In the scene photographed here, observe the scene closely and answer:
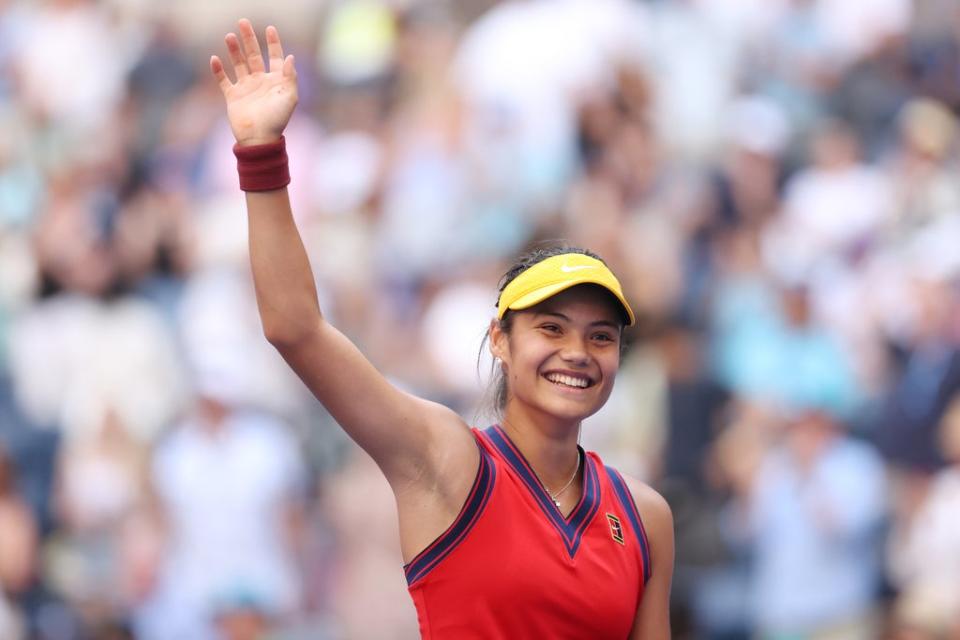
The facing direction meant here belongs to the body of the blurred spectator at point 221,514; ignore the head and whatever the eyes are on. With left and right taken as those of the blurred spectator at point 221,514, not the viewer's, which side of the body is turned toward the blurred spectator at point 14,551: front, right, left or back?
right

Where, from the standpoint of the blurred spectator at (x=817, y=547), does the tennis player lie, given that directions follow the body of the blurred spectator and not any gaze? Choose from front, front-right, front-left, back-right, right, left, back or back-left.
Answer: front

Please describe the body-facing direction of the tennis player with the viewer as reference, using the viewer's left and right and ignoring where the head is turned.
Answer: facing the viewer and to the right of the viewer

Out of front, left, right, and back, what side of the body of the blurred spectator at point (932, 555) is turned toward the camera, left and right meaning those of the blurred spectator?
front

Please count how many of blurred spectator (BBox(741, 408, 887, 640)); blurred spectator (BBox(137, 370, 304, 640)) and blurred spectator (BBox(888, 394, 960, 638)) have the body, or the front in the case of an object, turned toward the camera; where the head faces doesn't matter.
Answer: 3

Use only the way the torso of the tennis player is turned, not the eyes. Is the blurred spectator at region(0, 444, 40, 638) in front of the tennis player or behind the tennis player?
behind

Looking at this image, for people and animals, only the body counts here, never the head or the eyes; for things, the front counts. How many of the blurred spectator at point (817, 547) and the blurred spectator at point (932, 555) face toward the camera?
2

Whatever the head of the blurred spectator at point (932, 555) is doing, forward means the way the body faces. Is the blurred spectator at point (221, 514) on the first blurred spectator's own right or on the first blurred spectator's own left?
on the first blurred spectator's own right

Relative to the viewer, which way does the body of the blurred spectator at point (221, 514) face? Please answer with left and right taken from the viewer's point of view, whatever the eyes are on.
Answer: facing the viewer

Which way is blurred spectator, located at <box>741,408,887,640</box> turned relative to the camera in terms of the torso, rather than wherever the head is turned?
toward the camera

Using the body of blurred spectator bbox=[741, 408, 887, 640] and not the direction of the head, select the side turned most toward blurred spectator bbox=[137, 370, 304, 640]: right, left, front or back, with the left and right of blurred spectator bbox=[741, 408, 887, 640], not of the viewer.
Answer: right
